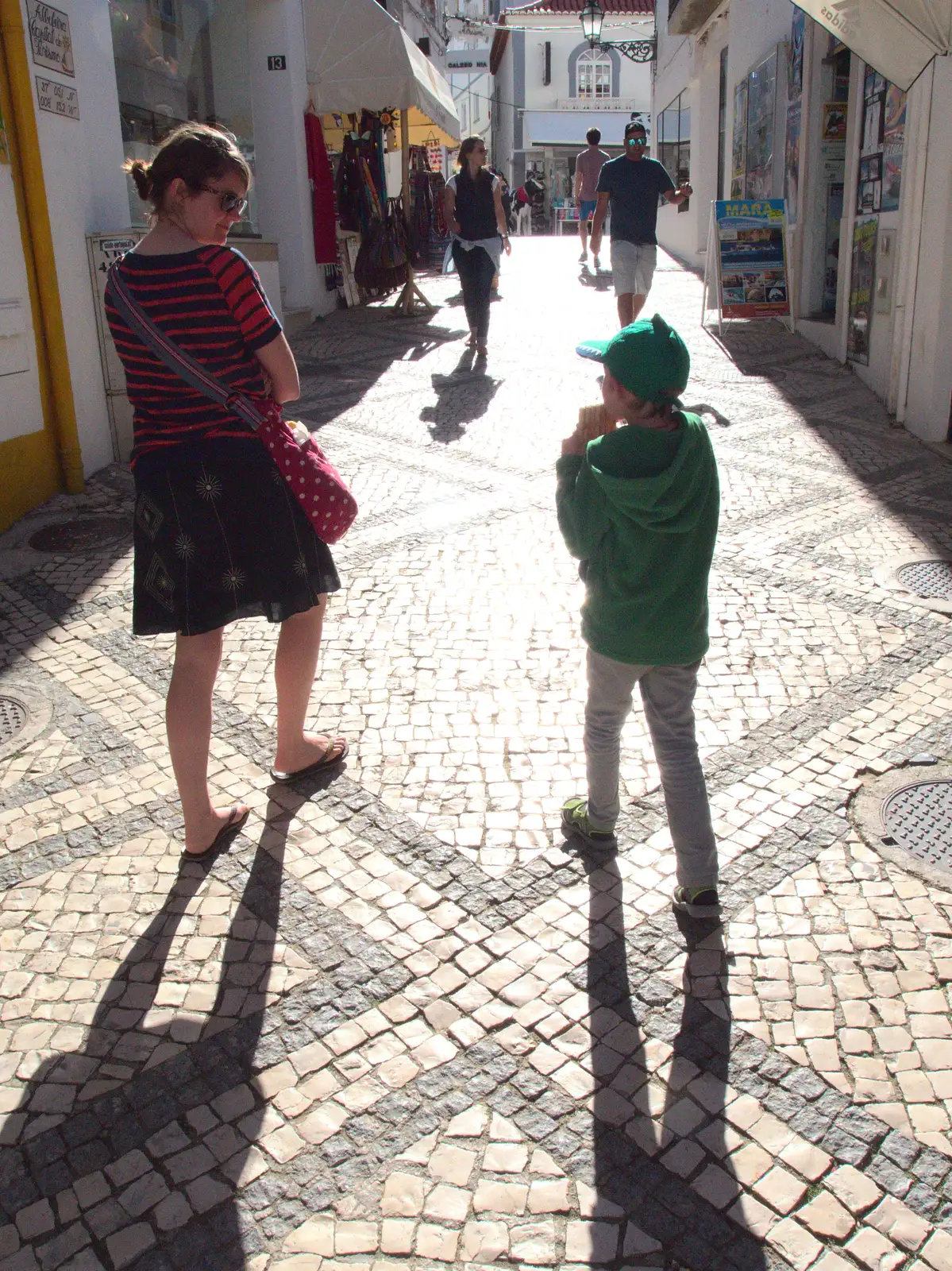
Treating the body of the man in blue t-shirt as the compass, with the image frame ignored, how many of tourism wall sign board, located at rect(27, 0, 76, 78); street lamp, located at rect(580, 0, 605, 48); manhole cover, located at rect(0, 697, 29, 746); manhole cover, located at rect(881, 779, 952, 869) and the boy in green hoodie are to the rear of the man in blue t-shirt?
1

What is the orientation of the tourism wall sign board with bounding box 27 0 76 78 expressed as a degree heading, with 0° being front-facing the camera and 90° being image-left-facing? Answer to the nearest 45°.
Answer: approximately 315°

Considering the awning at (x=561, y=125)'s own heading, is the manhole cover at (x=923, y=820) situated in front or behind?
in front

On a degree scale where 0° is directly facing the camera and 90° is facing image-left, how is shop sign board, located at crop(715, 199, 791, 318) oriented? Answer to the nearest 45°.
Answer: approximately 0°

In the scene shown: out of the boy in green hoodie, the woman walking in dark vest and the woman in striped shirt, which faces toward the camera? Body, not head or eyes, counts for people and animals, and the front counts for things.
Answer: the woman walking in dark vest

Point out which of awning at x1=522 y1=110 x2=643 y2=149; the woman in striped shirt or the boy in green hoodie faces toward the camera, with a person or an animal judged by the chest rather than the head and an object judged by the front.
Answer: the awning

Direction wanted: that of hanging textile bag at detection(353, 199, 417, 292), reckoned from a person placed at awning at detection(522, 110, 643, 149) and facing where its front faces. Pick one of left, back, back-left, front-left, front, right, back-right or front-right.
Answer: front

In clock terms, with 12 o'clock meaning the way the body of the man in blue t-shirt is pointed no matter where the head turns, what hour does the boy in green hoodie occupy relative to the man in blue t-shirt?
The boy in green hoodie is roughly at 12 o'clock from the man in blue t-shirt.

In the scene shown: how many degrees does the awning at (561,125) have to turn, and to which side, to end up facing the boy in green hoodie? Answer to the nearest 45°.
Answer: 0° — it already faces them

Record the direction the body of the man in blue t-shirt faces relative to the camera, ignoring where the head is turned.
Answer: toward the camera

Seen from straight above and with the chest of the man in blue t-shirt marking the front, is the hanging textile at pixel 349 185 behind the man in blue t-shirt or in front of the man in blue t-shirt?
behind

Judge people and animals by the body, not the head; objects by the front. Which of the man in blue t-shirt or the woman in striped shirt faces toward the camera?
the man in blue t-shirt

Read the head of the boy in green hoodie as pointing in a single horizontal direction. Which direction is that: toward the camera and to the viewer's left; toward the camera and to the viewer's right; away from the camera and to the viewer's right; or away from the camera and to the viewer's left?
away from the camera and to the viewer's left

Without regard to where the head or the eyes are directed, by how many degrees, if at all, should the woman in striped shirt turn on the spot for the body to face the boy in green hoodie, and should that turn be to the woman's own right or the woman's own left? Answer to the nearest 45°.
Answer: approximately 90° to the woman's own right

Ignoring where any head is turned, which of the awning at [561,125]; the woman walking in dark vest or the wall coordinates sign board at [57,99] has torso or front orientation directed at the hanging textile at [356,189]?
the awning

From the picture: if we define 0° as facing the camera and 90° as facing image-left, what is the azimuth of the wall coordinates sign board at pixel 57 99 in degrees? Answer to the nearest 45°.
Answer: approximately 315°

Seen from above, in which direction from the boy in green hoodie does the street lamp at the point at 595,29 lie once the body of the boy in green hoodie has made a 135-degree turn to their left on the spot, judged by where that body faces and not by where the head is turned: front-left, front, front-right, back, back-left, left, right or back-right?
back

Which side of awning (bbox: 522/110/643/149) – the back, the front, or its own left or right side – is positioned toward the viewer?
front

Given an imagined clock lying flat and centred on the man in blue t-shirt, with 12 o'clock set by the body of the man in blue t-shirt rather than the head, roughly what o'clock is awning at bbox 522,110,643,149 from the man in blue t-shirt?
The awning is roughly at 6 o'clock from the man in blue t-shirt.

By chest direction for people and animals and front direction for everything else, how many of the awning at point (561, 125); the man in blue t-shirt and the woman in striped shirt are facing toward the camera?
2

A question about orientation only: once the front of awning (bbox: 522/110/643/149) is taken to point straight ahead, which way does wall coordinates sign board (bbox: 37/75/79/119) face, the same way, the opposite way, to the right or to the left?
to the left
